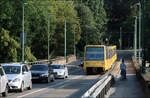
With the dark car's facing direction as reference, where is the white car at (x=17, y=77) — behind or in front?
in front

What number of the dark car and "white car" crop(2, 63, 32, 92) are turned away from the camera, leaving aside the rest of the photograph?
0

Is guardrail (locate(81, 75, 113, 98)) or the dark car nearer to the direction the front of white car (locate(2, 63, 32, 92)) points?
the guardrail

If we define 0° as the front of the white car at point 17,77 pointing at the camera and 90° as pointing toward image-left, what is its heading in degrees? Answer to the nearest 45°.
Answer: approximately 45°

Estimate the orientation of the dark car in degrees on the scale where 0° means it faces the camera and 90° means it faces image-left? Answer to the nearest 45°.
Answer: approximately 45°

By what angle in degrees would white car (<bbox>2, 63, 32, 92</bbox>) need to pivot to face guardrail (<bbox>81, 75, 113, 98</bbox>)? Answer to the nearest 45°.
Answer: approximately 90° to its left

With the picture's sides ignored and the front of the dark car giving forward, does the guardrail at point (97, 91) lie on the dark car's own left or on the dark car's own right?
on the dark car's own left
